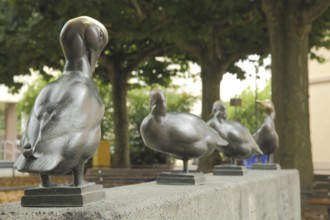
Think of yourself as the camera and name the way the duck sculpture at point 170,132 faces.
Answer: facing to the left of the viewer

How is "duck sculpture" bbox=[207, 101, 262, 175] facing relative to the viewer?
to the viewer's left

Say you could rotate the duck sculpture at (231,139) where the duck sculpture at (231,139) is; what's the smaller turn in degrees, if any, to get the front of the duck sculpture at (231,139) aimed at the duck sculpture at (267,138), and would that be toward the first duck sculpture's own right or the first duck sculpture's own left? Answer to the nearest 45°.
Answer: approximately 90° to the first duck sculpture's own right

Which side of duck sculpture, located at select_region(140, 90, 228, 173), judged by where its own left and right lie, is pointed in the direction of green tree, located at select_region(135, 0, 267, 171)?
right

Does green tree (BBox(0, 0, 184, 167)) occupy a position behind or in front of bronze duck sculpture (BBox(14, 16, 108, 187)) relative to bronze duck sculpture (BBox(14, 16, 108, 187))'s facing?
in front

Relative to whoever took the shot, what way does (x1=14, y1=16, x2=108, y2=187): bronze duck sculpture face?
facing away from the viewer and to the right of the viewer

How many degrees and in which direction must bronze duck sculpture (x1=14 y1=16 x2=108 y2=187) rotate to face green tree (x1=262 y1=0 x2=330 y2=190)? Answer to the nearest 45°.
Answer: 0° — it already faces it

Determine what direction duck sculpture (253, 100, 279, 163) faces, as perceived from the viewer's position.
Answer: facing to the left of the viewer

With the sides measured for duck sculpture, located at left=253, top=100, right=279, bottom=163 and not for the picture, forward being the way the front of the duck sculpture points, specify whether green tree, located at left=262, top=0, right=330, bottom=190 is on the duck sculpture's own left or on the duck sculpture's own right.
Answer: on the duck sculpture's own right
